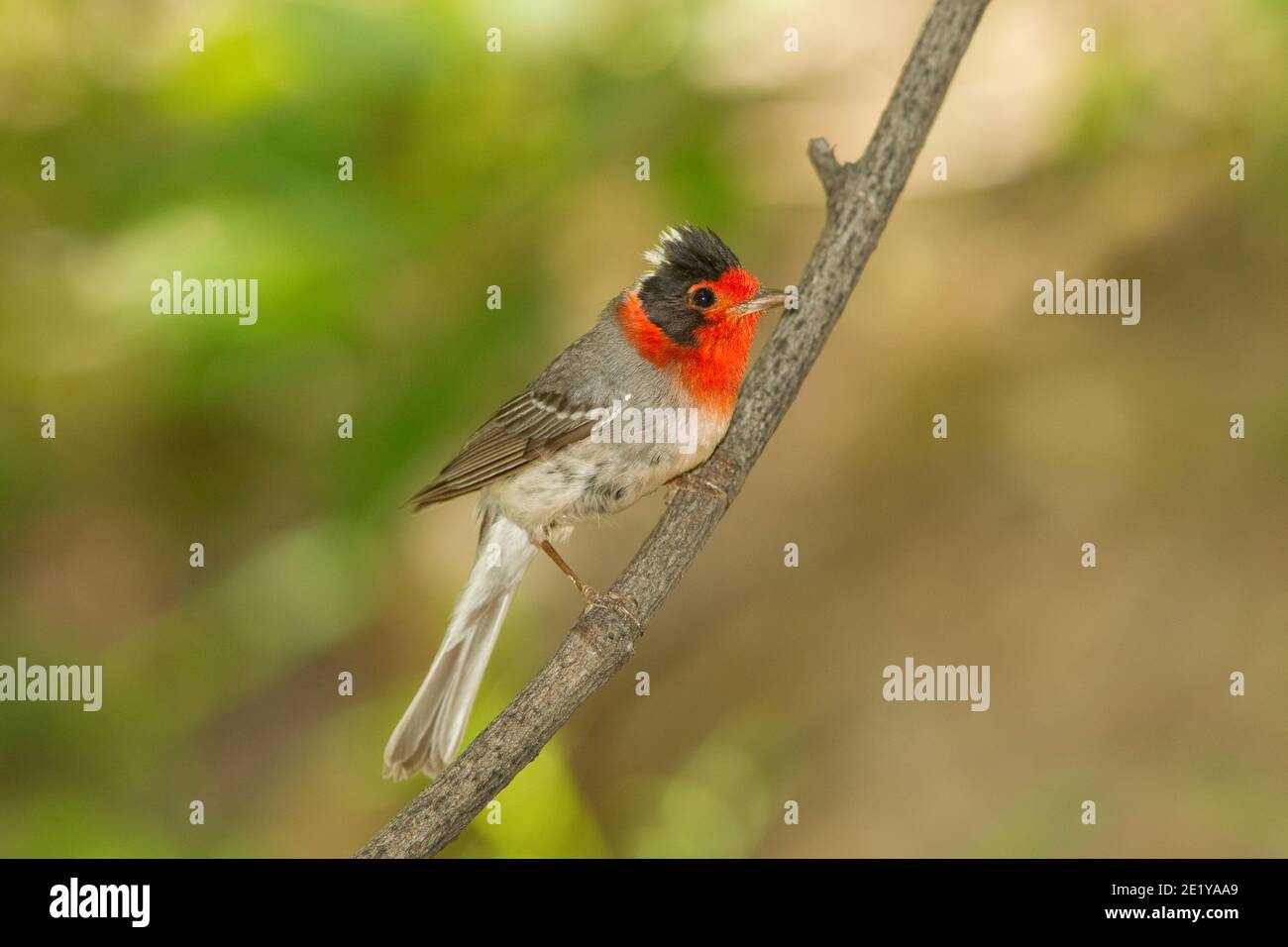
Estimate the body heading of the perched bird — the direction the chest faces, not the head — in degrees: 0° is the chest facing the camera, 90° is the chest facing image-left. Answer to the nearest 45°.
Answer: approximately 270°
